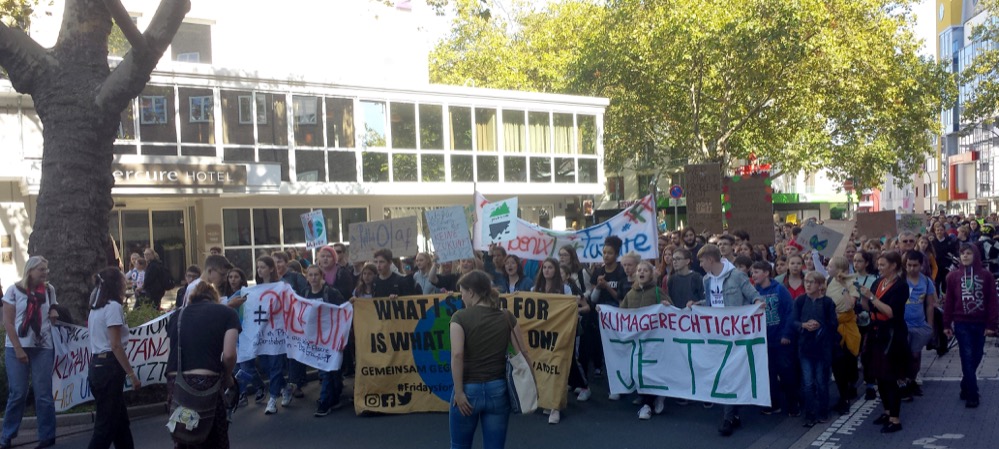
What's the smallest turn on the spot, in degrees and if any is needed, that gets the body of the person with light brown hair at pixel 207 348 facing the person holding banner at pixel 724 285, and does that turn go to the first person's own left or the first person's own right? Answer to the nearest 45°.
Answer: approximately 90° to the first person's own right

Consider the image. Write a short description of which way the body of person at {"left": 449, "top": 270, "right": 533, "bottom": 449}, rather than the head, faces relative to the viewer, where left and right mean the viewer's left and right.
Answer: facing away from the viewer

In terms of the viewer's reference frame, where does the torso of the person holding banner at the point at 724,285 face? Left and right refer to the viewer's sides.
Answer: facing the viewer and to the left of the viewer

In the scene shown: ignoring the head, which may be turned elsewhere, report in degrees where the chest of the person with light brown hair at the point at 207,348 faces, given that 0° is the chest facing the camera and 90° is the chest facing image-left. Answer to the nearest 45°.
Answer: approximately 180°

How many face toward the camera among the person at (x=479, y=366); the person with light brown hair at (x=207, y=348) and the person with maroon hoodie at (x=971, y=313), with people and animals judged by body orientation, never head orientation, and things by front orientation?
1

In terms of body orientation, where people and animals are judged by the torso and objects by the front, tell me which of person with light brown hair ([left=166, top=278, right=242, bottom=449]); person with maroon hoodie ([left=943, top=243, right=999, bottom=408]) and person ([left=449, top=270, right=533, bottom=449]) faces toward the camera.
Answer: person with maroon hoodie ([left=943, top=243, right=999, bottom=408])

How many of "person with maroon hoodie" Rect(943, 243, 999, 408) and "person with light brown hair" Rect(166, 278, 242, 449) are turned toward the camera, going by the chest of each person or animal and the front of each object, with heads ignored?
1

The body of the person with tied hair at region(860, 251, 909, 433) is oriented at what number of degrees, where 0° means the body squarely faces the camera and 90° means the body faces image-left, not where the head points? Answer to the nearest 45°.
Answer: approximately 45°

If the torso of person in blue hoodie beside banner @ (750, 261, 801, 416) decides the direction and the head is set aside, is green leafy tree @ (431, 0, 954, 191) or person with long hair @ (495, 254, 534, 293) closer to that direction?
the person with long hair

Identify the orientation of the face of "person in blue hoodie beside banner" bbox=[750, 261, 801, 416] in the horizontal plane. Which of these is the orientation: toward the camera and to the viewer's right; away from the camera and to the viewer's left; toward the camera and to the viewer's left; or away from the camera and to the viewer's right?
toward the camera and to the viewer's left

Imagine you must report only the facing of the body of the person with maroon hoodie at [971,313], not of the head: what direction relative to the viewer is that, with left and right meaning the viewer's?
facing the viewer
